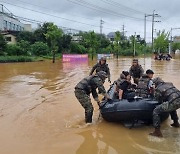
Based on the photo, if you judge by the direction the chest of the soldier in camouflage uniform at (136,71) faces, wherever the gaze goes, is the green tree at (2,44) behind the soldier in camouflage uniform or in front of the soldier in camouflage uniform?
behind

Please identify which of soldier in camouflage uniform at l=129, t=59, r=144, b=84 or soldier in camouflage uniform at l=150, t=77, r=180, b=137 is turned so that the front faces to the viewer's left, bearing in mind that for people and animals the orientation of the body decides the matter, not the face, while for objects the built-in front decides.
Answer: soldier in camouflage uniform at l=150, t=77, r=180, b=137

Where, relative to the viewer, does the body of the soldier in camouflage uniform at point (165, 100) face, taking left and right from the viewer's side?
facing to the left of the viewer

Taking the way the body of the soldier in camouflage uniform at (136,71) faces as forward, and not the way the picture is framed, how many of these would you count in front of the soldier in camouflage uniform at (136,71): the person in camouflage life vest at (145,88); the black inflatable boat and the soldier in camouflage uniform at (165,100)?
3

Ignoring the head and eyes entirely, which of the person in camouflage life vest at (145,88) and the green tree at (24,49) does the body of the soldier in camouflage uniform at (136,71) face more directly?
the person in camouflage life vest

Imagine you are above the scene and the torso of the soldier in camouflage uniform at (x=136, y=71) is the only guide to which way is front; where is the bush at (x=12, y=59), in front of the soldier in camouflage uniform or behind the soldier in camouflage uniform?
behind

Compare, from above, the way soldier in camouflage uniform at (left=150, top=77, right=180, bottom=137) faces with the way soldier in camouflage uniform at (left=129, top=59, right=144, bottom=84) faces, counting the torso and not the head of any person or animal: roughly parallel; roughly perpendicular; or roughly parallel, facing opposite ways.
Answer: roughly perpendicular

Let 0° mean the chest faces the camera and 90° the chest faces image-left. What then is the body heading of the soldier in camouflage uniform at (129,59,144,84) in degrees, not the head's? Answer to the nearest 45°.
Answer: approximately 0°

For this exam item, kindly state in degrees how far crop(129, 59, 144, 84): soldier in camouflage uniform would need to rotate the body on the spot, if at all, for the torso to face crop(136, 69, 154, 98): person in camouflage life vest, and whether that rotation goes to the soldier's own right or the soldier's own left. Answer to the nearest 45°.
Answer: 0° — they already face them

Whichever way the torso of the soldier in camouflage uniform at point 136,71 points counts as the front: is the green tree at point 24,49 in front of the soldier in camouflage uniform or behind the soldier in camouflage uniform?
behind

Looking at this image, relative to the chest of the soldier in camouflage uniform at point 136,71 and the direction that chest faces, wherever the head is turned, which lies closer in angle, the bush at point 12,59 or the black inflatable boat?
the black inflatable boat
